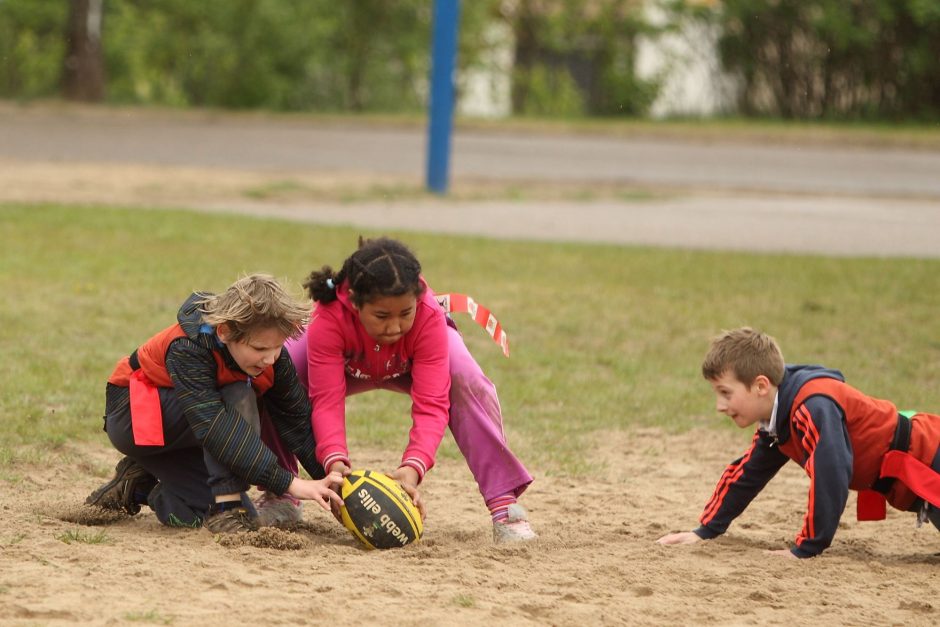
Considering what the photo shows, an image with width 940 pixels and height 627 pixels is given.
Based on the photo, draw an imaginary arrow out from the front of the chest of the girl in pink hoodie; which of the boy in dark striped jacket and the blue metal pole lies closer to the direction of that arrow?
the boy in dark striped jacket

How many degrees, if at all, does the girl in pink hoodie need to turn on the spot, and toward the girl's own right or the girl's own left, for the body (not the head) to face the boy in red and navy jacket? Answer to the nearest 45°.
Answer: approximately 90° to the girl's own left

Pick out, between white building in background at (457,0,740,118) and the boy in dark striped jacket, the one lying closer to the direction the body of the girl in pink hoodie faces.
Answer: the boy in dark striped jacket

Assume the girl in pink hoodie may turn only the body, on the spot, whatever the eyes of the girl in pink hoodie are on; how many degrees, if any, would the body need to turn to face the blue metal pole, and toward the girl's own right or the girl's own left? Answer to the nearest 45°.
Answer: approximately 180°

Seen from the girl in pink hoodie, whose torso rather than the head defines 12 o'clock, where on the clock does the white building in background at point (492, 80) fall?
The white building in background is roughly at 6 o'clock from the girl in pink hoodie.

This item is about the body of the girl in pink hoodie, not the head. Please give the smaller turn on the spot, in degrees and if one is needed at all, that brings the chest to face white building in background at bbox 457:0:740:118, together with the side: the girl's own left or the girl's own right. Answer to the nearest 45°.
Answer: approximately 180°

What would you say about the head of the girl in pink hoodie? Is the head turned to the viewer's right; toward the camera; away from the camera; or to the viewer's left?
toward the camera

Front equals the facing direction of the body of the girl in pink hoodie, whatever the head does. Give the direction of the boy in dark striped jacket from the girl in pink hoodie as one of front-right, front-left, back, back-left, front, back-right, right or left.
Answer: right

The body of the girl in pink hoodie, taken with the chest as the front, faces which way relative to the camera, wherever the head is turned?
toward the camera
